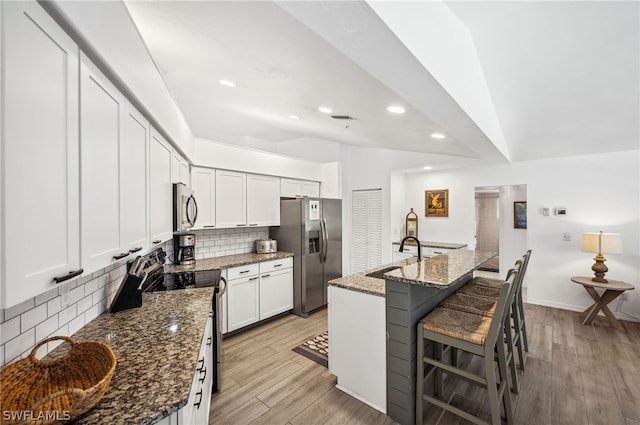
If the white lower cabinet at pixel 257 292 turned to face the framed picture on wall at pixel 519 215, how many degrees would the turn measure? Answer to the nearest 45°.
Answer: approximately 45° to its left

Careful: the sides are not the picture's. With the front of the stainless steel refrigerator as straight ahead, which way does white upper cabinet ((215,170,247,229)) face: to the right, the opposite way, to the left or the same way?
the same way

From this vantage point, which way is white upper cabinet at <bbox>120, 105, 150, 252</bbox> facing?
to the viewer's right

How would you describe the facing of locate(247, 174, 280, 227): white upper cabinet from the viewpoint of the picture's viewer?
facing the viewer and to the right of the viewer

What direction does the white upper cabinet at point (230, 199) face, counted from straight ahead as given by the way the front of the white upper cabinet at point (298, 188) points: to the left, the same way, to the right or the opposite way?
the same way

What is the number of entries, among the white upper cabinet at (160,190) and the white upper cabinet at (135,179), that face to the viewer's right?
2

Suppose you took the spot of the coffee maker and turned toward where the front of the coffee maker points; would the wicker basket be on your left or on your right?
on your right

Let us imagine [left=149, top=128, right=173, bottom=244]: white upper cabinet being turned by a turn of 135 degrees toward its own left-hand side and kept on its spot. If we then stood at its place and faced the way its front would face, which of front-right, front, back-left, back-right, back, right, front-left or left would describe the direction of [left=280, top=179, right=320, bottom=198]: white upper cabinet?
right

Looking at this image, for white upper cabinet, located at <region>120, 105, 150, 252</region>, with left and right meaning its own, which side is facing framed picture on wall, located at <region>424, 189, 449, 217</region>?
front

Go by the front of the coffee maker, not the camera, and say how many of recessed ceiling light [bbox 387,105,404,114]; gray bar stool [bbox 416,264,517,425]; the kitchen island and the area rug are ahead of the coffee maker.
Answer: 4

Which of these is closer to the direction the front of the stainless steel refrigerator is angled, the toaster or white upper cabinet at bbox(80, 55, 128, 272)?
the white upper cabinet

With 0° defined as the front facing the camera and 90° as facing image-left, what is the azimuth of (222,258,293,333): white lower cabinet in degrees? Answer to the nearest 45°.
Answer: approximately 315°

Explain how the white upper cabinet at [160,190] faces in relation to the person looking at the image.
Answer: facing to the right of the viewer

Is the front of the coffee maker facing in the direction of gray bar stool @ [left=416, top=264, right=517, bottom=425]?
yes

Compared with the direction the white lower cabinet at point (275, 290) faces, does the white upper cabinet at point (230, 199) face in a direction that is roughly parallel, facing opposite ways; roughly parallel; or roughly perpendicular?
roughly parallel

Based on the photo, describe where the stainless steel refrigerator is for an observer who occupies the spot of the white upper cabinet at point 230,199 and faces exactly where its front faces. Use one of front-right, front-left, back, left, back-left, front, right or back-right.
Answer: front-left

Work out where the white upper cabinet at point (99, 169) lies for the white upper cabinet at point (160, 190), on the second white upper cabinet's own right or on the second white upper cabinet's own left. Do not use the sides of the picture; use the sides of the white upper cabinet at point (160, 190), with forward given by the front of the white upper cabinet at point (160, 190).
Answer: on the second white upper cabinet's own right

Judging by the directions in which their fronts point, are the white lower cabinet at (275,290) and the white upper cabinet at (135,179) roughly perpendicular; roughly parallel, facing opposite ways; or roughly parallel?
roughly perpendicular
